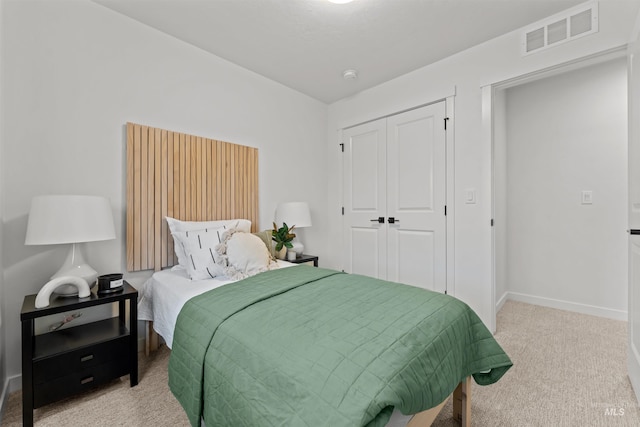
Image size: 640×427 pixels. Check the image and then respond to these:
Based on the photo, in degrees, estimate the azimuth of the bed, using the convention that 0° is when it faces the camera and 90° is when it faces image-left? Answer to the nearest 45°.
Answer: approximately 315°

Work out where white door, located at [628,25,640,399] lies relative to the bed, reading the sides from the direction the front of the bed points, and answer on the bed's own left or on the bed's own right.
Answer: on the bed's own left

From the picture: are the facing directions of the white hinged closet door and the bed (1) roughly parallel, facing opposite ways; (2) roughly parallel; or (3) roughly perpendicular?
roughly perpendicular

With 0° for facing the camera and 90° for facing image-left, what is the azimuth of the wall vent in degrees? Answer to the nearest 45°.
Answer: approximately 45°

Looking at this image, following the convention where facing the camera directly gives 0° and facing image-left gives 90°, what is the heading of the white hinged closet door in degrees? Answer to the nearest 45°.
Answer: approximately 45°

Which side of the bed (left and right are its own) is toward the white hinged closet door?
left

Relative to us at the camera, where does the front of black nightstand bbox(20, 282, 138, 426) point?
facing the viewer and to the right of the viewer

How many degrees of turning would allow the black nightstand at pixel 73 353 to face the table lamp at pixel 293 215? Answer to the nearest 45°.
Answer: approximately 45° to its left

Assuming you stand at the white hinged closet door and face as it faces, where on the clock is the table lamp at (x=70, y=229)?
The table lamp is roughly at 12 o'clock from the white hinged closet door.

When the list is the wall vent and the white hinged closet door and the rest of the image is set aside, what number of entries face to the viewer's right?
0

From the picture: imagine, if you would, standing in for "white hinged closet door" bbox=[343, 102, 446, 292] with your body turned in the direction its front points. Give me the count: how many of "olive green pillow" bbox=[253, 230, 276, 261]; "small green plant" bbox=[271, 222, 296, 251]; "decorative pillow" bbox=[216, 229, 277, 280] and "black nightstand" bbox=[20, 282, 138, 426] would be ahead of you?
4

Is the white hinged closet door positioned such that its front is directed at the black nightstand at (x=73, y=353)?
yes
